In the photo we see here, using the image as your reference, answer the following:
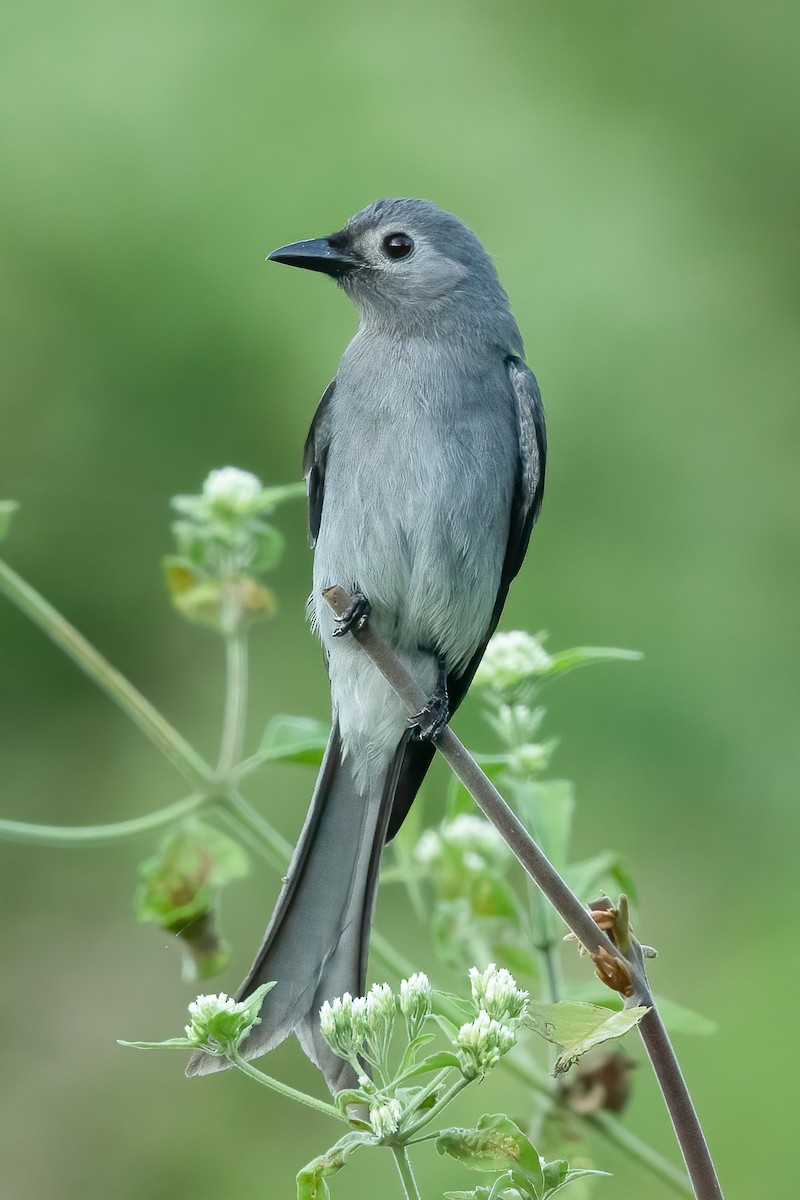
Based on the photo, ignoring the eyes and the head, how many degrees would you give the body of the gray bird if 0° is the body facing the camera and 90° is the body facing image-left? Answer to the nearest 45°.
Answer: approximately 0°
